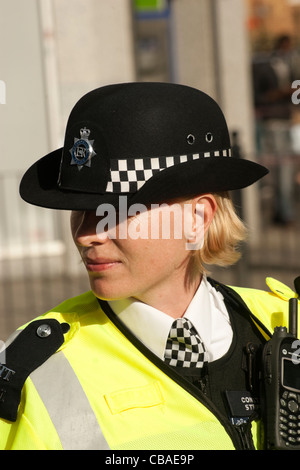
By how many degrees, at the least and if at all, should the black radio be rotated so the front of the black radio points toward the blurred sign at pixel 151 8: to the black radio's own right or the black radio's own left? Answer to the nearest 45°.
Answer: approximately 135° to the black radio's own left

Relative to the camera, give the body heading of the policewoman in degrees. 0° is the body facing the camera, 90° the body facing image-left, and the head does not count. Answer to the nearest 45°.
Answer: approximately 315°

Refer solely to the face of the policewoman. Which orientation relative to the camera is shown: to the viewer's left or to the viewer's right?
to the viewer's left
